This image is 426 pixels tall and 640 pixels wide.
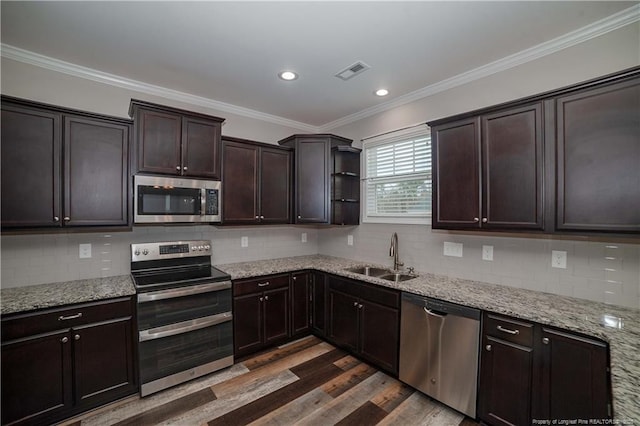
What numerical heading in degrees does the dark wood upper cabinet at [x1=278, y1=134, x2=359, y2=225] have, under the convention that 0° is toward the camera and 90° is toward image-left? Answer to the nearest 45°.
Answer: approximately 0°

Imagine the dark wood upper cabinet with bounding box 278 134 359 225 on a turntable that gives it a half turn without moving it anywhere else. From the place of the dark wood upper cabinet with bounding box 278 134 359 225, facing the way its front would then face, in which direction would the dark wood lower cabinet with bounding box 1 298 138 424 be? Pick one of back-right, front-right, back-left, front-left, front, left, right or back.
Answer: back-left

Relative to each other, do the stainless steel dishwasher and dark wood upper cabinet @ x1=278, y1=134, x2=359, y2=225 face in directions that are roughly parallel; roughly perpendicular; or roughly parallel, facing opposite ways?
roughly perpendicular

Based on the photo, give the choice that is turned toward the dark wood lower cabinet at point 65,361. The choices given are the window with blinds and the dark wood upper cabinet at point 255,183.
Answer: the window with blinds

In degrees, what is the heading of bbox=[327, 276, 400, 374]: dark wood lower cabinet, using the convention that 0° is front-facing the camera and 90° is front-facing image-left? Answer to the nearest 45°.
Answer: approximately 45°

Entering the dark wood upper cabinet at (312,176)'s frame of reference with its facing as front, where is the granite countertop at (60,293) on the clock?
The granite countertop is roughly at 2 o'clock from the dark wood upper cabinet.

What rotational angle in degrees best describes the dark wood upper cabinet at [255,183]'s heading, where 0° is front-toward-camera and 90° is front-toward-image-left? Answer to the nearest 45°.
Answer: approximately 315°

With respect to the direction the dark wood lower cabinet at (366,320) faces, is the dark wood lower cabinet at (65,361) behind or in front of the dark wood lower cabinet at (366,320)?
in front

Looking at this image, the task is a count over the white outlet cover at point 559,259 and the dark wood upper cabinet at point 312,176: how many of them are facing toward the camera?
2

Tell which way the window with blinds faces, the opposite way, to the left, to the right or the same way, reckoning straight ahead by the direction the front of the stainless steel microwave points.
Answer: to the right

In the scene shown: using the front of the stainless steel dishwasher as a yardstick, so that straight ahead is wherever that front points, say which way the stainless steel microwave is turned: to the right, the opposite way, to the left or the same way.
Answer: to the left
